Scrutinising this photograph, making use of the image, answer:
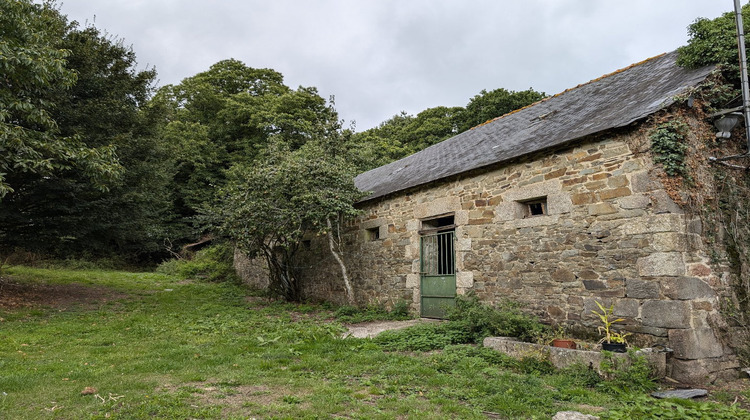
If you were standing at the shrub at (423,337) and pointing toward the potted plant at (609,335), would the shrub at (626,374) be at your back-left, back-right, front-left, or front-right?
front-right

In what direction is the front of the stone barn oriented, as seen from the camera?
facing the viewer and to the left of the viewer

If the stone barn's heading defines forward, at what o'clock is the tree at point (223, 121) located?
The tree is roughly at 3 o'clock from the stone barn.

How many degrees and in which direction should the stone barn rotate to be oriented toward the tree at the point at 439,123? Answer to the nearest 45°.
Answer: approximately 135° to its right

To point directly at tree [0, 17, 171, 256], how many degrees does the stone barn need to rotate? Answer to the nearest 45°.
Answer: approximately 45° to its right

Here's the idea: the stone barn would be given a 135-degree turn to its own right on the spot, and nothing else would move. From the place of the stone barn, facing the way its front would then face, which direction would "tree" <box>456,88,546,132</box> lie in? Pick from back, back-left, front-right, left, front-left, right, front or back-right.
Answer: front

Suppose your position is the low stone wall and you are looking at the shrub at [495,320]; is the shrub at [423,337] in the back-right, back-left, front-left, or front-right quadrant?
front-left
